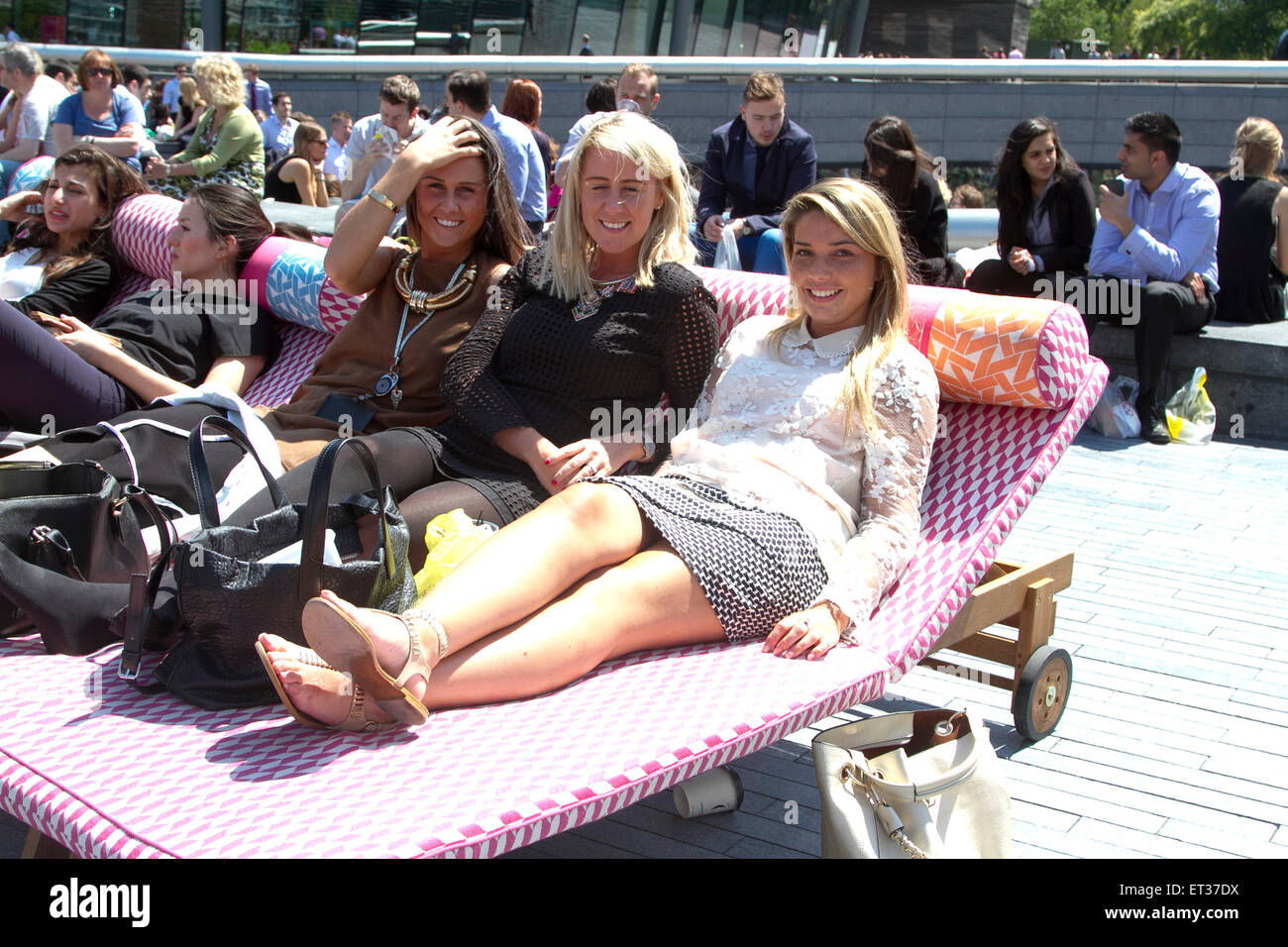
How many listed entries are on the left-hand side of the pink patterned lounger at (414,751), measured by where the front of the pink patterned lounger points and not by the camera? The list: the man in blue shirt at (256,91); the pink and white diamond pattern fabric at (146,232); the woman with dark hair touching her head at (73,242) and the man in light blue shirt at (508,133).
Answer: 0

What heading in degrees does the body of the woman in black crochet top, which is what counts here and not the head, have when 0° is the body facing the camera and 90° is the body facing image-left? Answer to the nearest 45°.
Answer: approximately 45°

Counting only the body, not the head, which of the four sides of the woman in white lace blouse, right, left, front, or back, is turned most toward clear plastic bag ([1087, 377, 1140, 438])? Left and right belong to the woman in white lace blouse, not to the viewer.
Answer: back

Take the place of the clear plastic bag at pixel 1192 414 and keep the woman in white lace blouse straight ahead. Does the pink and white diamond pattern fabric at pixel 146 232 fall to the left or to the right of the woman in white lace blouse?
right

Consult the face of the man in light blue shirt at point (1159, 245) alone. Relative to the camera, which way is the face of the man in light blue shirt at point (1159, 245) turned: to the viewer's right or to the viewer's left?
to the viewer's left

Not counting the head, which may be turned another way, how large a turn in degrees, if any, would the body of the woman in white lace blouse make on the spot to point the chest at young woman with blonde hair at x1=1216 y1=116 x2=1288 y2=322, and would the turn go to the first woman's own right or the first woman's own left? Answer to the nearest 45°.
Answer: approximately 180°

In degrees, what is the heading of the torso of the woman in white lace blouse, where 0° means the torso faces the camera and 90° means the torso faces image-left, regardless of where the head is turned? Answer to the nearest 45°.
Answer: approximately 45°

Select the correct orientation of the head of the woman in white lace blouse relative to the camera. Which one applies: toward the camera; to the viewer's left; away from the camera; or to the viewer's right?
toward the camera

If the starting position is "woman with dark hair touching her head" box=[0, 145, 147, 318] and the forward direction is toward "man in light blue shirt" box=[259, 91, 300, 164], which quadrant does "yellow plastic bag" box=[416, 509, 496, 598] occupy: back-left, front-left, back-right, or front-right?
back-right

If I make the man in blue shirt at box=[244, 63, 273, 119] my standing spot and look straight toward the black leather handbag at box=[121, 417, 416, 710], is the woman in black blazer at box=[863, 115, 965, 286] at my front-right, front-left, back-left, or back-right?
front-left

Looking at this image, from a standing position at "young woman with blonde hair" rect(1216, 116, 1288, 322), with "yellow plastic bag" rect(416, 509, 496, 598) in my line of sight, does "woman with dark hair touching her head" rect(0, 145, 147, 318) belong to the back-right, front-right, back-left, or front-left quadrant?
front-right

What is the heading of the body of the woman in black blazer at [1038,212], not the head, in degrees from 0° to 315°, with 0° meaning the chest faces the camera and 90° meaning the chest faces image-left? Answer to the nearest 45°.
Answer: approximately 45°

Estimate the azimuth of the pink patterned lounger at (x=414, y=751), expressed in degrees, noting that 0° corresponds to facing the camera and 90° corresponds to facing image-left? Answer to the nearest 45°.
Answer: approximately 45°

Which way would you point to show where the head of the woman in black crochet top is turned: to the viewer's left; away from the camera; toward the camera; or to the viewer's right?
toward the camera
